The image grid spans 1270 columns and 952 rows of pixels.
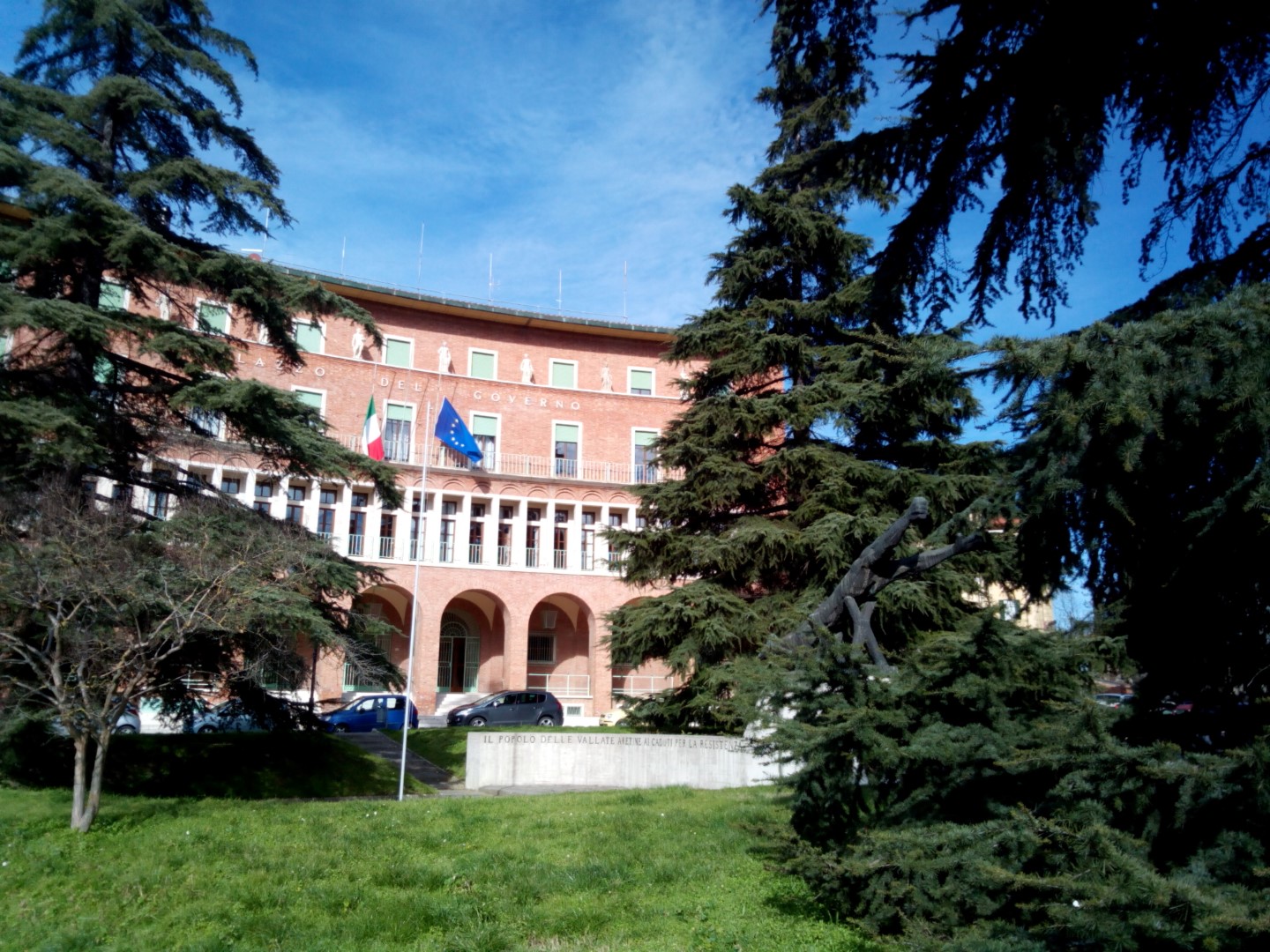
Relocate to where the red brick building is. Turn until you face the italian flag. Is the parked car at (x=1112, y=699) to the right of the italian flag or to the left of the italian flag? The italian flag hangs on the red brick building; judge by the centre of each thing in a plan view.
left

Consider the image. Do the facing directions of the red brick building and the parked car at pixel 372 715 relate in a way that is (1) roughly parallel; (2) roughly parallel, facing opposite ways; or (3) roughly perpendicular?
roughly perpendicular

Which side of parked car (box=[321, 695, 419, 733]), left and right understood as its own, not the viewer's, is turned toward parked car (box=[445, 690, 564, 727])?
back

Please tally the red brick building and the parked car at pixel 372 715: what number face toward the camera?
1

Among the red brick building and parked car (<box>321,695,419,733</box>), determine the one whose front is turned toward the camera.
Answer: the red brick building

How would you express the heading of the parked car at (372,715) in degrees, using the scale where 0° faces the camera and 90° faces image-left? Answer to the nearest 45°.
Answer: approximately 90°

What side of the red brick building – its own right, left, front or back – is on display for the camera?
front

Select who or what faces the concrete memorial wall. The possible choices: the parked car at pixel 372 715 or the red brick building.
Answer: the red brick building
